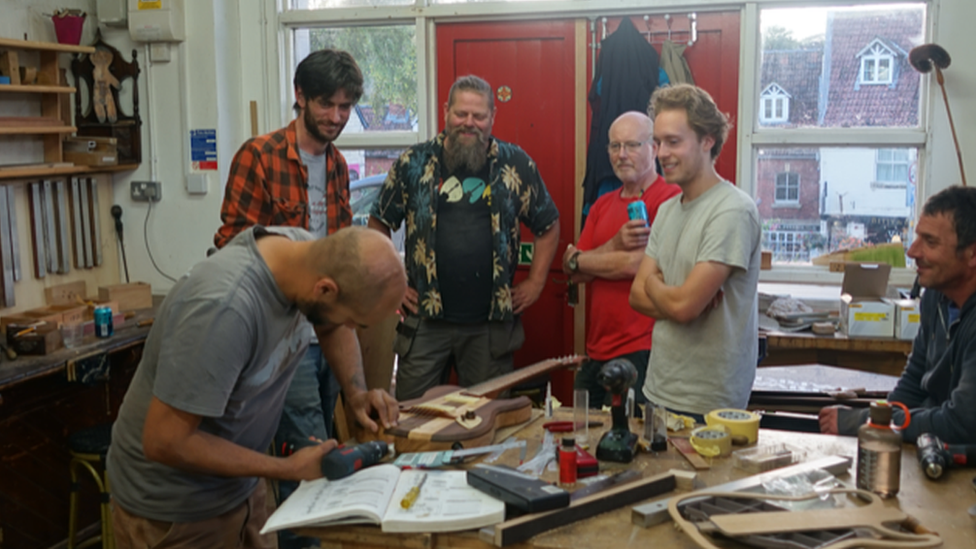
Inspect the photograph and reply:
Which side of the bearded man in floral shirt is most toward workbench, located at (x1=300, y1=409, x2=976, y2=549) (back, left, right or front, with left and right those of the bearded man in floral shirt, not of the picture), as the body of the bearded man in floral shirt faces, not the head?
front

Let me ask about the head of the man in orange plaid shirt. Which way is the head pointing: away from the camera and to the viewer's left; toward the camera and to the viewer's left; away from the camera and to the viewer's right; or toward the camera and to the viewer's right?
toward the camera and to the viewer's right

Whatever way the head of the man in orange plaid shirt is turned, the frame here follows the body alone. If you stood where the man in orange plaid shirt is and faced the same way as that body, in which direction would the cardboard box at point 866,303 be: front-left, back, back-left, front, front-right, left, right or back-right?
front-left

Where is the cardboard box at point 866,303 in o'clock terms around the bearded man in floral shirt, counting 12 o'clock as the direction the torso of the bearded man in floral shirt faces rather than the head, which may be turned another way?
The cardboard box is roughly at 9 o'clock from the bearded man in floral shirt.

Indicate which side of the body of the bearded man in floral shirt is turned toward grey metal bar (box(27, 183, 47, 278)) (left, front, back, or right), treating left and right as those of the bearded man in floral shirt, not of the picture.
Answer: right

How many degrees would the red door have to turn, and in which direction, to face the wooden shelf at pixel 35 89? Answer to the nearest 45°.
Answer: approximately 90° to its right

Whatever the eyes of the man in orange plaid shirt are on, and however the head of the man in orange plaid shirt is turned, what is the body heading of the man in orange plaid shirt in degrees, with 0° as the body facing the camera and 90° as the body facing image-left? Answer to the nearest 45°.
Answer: approximately 315°

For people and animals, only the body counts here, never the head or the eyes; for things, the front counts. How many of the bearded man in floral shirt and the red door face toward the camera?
2

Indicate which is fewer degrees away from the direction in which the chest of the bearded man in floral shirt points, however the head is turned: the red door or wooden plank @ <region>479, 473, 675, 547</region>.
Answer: the wooden plank

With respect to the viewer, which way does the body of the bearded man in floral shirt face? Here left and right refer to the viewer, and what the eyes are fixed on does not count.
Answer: facing the viewer

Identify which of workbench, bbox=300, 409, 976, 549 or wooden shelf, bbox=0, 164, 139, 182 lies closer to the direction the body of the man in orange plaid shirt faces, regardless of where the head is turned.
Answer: the workbench

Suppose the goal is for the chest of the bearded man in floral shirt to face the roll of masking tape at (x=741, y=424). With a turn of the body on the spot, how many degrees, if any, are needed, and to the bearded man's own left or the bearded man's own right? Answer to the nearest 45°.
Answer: approximately 45° to the bearded man's own left
